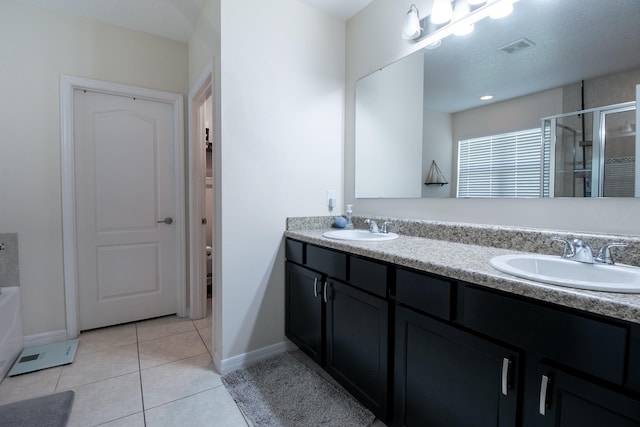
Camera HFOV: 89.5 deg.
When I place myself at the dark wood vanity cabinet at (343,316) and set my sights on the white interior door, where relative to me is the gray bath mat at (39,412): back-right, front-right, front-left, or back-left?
front-left

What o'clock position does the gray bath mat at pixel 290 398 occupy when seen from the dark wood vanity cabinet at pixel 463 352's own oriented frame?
The gray bath mat is roughly at 2 o'clock from the dark wood vanity cabinet.

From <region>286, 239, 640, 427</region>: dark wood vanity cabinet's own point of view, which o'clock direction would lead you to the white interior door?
The white interior door is roughly at 2 o'clock from the dark wood vanity cabinet.

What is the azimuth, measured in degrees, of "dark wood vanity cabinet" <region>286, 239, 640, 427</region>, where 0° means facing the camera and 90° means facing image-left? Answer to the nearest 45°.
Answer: approximately 45°
